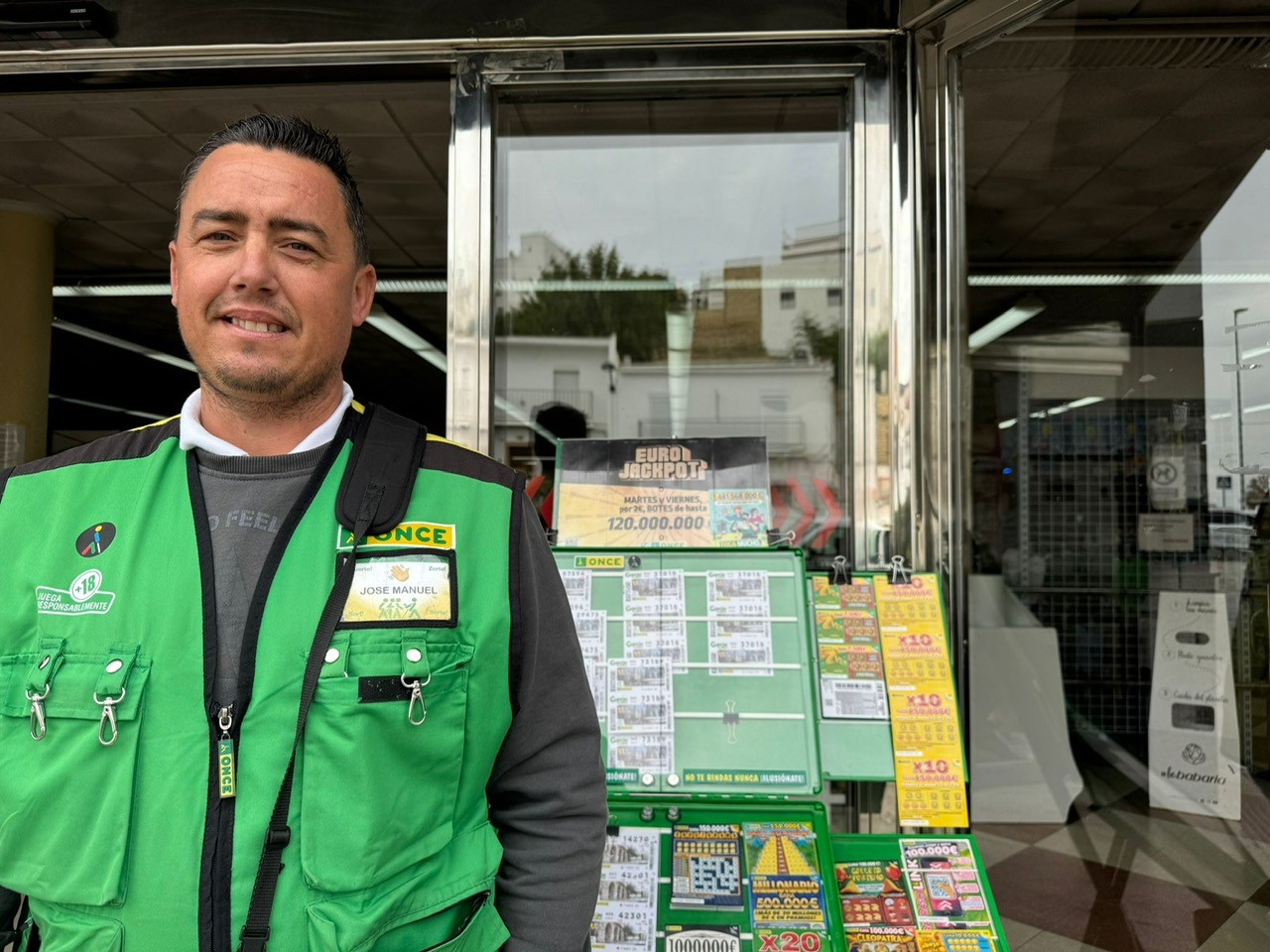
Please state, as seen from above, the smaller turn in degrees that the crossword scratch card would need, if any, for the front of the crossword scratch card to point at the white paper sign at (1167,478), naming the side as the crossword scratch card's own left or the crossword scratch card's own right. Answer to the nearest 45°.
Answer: approximately 135° to the crossword scratch card's own left

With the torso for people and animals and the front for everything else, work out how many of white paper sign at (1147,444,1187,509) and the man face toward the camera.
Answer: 2

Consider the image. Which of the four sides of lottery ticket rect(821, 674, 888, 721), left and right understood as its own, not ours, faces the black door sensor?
right

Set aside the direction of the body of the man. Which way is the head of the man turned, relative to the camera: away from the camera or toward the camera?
toward the camera

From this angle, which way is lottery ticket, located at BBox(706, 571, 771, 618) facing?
toward the camera

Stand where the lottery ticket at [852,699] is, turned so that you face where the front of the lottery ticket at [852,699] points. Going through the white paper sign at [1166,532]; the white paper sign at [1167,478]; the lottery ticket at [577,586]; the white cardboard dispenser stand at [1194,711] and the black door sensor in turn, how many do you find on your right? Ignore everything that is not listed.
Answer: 2

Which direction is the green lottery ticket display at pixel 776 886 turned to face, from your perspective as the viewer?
facing the viewer

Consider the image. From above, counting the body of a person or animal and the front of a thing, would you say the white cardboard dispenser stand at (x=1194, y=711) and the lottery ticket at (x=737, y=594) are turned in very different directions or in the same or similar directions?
same or similar directions

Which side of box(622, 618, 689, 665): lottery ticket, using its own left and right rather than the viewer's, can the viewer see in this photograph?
front

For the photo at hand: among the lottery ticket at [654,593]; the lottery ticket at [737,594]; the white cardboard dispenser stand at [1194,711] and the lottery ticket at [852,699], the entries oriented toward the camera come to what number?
4

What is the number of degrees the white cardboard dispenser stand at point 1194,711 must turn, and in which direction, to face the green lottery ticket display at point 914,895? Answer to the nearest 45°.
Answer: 0° — it already faces it

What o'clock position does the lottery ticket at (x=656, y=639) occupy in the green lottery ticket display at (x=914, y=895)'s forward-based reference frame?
The lottery ticket is roughly at 3 o'clock from the green lottery ticket display.

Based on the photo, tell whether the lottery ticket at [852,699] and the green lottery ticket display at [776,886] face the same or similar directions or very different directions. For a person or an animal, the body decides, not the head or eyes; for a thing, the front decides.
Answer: same or similar directions

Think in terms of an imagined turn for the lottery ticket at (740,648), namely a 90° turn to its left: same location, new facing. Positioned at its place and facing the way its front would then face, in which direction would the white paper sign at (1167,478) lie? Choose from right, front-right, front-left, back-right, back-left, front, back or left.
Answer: front-left

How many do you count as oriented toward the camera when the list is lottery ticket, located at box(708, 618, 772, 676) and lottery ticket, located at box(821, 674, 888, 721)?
2
